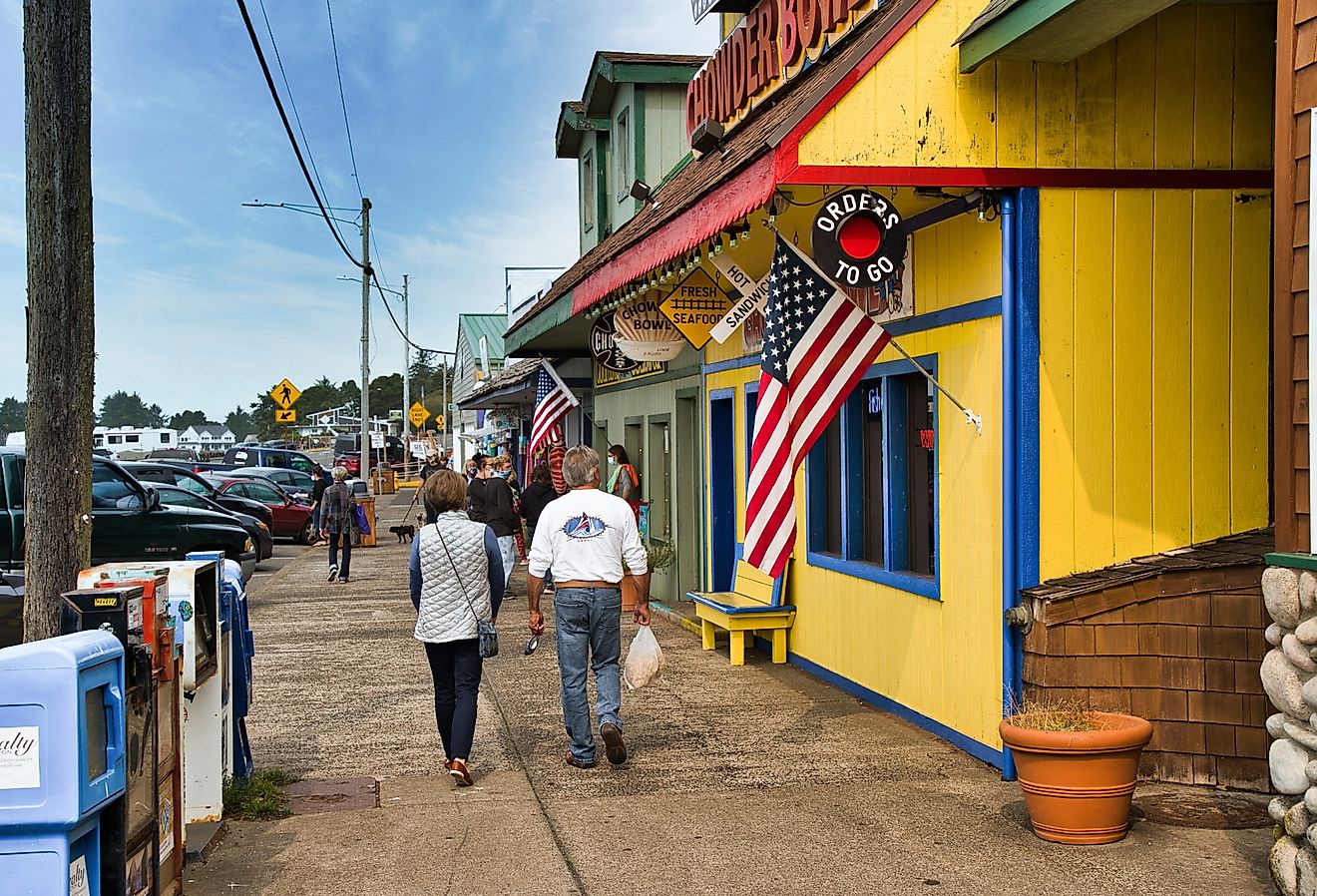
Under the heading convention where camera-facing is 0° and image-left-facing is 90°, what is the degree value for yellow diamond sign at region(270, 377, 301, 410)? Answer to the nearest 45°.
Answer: approximately 0°

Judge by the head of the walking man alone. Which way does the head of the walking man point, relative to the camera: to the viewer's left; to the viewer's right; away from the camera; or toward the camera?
away from the camera

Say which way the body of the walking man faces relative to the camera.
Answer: away from the camera

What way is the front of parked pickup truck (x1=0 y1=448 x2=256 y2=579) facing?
to the viewer's right

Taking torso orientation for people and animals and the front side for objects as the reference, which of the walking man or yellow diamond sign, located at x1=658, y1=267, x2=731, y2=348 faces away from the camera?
the walking man

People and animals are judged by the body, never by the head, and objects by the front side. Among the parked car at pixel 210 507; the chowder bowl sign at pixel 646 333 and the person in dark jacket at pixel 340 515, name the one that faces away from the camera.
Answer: the person in dark jacket

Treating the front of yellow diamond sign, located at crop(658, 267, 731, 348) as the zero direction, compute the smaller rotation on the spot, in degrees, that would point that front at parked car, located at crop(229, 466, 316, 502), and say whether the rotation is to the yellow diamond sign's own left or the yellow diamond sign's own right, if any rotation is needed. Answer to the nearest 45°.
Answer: approximately 135° to the yellow diamond sign's own right

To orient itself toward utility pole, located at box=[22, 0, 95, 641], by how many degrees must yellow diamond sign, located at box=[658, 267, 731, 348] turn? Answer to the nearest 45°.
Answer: approximately 45° to its right

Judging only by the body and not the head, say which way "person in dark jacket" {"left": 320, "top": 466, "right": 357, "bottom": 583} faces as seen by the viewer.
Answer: away from the camera

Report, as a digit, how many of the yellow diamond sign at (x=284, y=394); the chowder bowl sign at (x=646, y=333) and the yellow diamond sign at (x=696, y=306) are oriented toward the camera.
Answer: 3

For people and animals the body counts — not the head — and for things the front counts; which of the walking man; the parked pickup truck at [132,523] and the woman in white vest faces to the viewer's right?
the parked pickup truck

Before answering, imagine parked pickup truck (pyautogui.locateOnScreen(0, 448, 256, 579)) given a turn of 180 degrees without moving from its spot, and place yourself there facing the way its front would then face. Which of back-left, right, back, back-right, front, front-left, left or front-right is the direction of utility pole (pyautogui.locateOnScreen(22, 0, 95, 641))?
left

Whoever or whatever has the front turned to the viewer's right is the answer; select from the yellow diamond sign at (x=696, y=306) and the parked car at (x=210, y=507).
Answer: the parked car

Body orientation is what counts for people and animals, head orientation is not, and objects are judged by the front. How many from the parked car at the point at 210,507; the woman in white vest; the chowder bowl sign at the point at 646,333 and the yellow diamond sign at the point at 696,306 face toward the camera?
2

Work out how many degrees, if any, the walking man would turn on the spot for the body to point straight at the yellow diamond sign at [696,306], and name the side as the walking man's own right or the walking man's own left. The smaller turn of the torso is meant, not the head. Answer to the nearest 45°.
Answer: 0° — they already face it

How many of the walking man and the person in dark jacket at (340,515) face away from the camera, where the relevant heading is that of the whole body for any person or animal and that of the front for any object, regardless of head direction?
2
